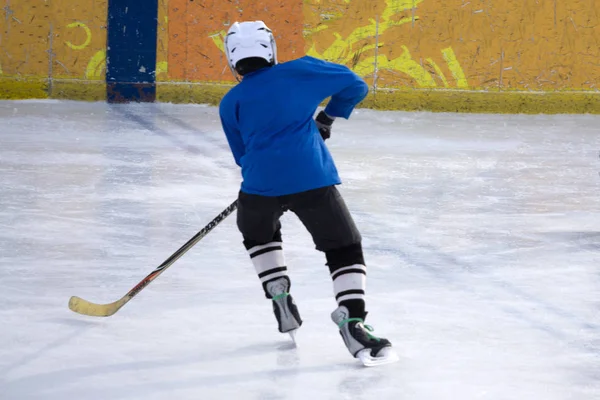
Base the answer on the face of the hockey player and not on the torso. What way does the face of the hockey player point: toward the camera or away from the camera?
away from the camera

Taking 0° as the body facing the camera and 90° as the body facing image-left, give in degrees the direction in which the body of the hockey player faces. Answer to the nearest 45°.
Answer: approximately 180°

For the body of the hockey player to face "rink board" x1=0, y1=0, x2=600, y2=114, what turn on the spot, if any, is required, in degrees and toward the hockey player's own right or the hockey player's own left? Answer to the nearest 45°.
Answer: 0° — they already face it

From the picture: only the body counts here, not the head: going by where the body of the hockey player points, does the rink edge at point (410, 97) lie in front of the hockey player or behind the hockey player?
in front
